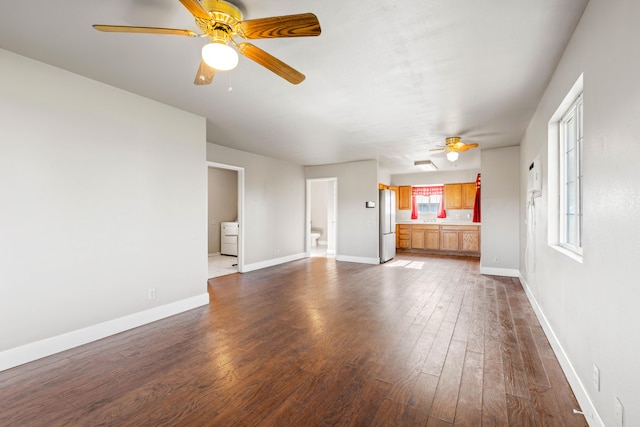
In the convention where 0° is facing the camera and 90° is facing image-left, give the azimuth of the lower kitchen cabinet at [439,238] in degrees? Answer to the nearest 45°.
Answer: approximately 0°

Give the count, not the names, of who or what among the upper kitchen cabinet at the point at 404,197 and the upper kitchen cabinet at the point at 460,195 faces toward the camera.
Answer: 2

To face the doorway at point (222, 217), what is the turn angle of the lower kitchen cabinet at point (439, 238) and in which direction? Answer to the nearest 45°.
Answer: approximately 45° to its right

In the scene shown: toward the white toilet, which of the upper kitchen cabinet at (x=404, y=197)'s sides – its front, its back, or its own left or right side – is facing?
right

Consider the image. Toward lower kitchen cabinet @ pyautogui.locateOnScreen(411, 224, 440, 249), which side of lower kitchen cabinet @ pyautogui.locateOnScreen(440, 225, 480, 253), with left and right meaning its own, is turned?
right
